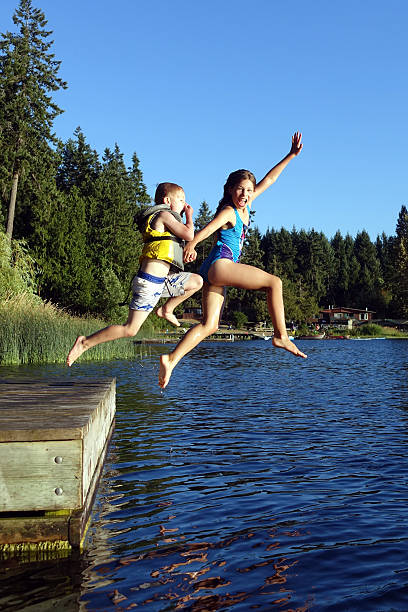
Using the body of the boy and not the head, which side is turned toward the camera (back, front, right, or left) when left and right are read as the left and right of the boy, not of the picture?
right

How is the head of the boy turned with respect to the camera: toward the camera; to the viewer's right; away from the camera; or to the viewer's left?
to the viewer's right
